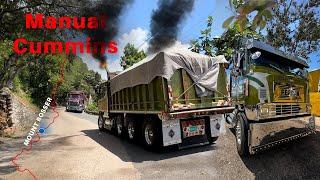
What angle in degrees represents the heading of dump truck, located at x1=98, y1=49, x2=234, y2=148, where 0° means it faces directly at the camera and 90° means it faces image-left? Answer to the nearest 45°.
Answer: approximately 135°

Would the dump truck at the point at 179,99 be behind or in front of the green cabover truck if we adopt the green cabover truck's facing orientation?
behind

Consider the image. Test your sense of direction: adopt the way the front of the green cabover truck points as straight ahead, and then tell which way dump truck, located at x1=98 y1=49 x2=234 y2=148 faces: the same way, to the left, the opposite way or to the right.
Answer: the opposite way

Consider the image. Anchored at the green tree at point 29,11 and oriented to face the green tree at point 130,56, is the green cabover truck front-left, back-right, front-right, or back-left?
back-right

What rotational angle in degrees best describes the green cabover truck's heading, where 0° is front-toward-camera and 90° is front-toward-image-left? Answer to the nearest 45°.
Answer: approximately 315°
